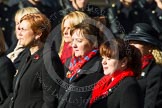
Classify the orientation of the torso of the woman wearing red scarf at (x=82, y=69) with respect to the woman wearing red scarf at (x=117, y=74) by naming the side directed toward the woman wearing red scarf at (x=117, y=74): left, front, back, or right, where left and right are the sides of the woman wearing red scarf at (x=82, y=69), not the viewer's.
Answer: left

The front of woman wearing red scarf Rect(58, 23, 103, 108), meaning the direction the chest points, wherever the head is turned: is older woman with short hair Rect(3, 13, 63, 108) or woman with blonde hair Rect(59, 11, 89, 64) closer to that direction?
the older woman with short hair

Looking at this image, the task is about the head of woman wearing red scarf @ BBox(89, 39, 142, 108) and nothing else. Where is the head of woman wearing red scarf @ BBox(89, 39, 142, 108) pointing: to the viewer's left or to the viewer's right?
to the viewer's left

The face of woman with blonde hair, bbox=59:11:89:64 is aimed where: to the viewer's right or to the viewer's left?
to the viewer's left

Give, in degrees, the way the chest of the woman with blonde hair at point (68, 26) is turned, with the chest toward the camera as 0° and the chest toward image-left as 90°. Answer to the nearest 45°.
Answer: approximately 45°

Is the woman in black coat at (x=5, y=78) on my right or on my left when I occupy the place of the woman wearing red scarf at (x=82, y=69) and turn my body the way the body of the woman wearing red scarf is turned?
on my right
